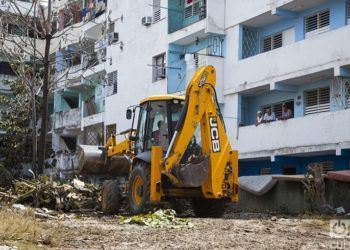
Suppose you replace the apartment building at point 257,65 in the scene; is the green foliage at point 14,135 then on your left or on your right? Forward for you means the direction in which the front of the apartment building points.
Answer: on your right

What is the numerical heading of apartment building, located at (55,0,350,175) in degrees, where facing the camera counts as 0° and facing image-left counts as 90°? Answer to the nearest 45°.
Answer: approximately 45°

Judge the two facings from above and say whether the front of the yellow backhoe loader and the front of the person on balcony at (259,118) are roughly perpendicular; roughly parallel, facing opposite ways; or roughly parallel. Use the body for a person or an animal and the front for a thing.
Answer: roughly perpendicular

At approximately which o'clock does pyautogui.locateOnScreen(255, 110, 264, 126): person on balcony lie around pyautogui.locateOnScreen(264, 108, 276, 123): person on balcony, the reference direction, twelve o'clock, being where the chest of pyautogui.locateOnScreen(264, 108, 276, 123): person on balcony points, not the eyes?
pyautogui.locateOnScreen(255, 110, 264, 126): person on balcony is roughly at 3 o'clock from pyautogui.locateOnScreen(264, 108, 276, 123): person on balcony.

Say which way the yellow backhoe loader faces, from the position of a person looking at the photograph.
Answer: facing away from the viewer and to the left of the viewer

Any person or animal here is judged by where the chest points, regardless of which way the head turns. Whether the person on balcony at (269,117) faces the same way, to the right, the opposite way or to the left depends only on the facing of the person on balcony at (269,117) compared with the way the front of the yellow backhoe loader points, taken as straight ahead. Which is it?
to the left

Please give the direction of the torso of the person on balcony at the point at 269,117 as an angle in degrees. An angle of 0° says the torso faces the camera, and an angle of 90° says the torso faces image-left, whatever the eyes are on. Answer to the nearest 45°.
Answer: approximately 45°

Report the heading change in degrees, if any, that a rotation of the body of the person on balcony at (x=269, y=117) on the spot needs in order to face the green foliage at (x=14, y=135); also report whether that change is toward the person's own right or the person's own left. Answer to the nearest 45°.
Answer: approximately 90° to the person's own right

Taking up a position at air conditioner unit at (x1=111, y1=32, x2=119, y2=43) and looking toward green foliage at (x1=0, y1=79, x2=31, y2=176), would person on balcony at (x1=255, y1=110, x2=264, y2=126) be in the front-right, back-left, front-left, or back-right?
back-left
